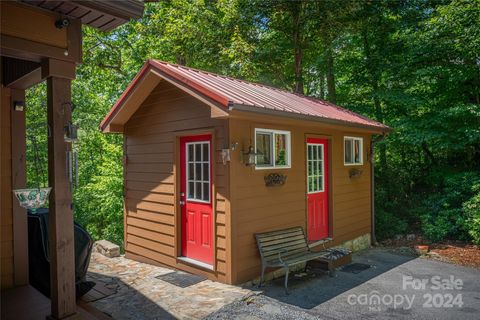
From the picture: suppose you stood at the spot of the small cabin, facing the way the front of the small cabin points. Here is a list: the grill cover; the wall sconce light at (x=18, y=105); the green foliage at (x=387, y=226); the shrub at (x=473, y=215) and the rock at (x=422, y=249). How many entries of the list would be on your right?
2

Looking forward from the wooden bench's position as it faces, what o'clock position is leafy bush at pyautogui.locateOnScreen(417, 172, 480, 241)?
The leafy bush is roughly at 9 o'clock from the wooden bench.

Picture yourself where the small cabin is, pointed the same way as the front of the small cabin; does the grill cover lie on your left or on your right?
on your right

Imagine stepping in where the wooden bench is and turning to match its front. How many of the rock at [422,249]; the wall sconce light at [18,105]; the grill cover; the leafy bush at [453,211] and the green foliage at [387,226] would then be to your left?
3

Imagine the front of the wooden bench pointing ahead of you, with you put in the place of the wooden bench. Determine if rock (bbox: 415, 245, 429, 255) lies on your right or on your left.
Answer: on your left

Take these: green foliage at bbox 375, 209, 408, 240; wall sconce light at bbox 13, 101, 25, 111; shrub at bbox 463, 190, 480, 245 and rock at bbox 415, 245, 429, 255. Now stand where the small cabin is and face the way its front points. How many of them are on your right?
1

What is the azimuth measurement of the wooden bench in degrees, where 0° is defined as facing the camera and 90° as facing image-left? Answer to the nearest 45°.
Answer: approximately 315°

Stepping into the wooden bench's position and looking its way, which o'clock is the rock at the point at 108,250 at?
The rock is roughly at 5 o'clock from the wooden bench.

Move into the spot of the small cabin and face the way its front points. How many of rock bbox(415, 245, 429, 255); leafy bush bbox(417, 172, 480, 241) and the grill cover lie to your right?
1

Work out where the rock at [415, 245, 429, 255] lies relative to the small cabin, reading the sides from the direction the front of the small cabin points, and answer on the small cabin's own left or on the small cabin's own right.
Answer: on the small cabin's own left

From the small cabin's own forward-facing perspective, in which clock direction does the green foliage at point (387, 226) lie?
The green foliage is roughly at 9 o'clock from the small cabin.

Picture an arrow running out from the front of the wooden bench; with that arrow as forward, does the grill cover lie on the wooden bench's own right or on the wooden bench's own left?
on the wooden bench's own right
